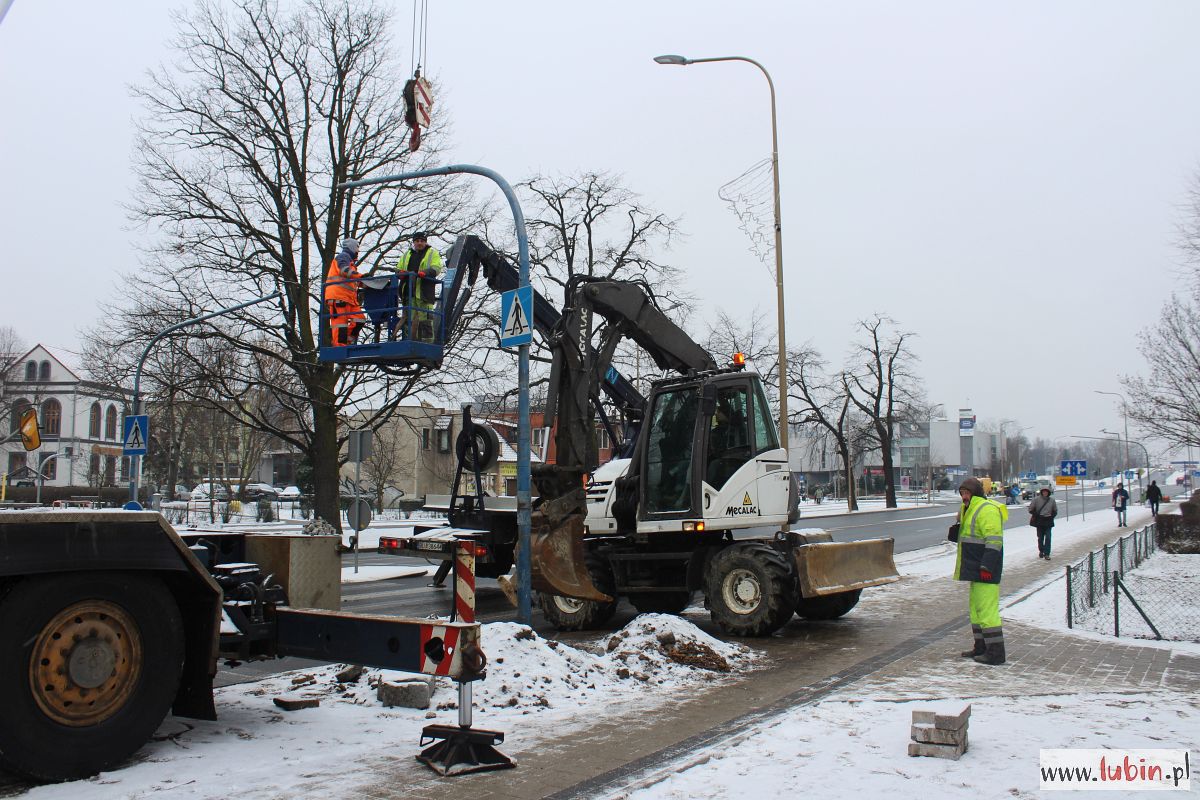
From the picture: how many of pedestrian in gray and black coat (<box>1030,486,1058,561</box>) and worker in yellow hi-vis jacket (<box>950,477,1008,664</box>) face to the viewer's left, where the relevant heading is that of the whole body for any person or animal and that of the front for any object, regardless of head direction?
1

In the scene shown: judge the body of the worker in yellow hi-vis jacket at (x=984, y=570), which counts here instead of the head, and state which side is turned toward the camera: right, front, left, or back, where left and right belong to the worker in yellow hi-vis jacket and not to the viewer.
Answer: left

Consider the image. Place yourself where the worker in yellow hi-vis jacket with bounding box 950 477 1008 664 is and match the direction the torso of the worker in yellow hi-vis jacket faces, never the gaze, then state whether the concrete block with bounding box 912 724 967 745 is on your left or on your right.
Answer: on your left

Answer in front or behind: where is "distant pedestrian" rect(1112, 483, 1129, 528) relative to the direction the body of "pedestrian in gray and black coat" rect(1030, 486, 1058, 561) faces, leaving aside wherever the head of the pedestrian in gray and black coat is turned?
behind

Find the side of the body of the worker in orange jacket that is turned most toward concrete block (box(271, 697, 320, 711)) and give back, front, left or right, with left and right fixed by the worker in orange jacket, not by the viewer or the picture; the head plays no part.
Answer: right

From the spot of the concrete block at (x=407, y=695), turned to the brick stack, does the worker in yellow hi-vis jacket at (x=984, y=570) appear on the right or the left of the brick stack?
left

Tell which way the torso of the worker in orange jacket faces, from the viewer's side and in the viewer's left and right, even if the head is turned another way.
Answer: facing to the right of the viewer

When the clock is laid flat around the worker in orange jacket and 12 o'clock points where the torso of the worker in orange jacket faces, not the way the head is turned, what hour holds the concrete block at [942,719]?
The concrete block is roughly at 2 o'clock from the worker in orange jacket.

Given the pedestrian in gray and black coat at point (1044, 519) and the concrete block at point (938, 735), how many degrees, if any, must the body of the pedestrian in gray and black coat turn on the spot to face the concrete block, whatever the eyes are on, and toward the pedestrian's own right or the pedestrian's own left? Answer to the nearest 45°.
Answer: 0° — they already face it

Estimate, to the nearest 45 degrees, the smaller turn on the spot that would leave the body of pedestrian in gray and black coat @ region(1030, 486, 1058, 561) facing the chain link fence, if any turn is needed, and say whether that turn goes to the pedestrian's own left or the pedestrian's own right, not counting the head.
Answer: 0° — they already face it

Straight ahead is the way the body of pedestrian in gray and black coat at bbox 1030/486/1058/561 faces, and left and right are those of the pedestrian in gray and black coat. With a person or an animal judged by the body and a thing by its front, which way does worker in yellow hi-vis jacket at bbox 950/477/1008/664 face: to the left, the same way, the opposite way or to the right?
to the right
